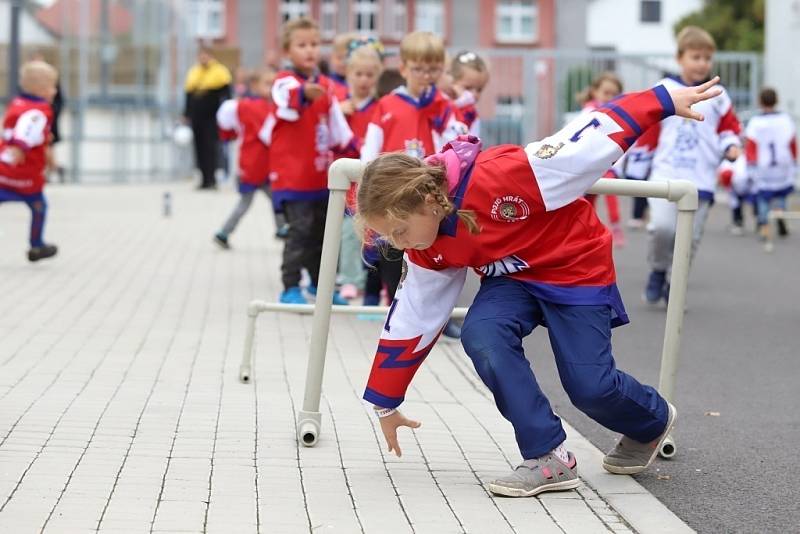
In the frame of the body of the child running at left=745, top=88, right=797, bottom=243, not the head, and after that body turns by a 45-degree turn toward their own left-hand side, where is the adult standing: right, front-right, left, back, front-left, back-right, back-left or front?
front

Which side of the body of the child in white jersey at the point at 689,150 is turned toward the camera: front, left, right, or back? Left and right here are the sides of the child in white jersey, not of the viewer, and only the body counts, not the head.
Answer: front

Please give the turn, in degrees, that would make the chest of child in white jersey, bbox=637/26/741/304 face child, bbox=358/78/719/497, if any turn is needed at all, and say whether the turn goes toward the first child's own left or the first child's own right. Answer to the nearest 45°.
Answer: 0° — they already face them

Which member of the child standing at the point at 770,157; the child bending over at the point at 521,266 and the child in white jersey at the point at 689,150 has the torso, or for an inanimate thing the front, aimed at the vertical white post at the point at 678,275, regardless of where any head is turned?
the child in white jersey

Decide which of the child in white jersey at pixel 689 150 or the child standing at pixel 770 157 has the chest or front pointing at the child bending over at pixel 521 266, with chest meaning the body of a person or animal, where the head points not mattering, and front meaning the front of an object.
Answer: the child in white jersey

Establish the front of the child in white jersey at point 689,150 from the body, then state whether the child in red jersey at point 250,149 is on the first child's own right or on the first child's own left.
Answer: on the first child's own right

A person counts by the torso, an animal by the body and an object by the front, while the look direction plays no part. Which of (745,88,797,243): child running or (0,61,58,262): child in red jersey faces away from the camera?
the child running

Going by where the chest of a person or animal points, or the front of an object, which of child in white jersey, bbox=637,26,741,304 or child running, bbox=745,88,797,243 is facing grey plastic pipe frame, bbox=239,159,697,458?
the child in white jersey

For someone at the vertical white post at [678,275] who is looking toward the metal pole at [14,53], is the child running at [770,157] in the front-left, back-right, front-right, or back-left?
front-right

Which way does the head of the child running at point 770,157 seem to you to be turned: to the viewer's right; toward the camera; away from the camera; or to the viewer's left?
away from the camera
